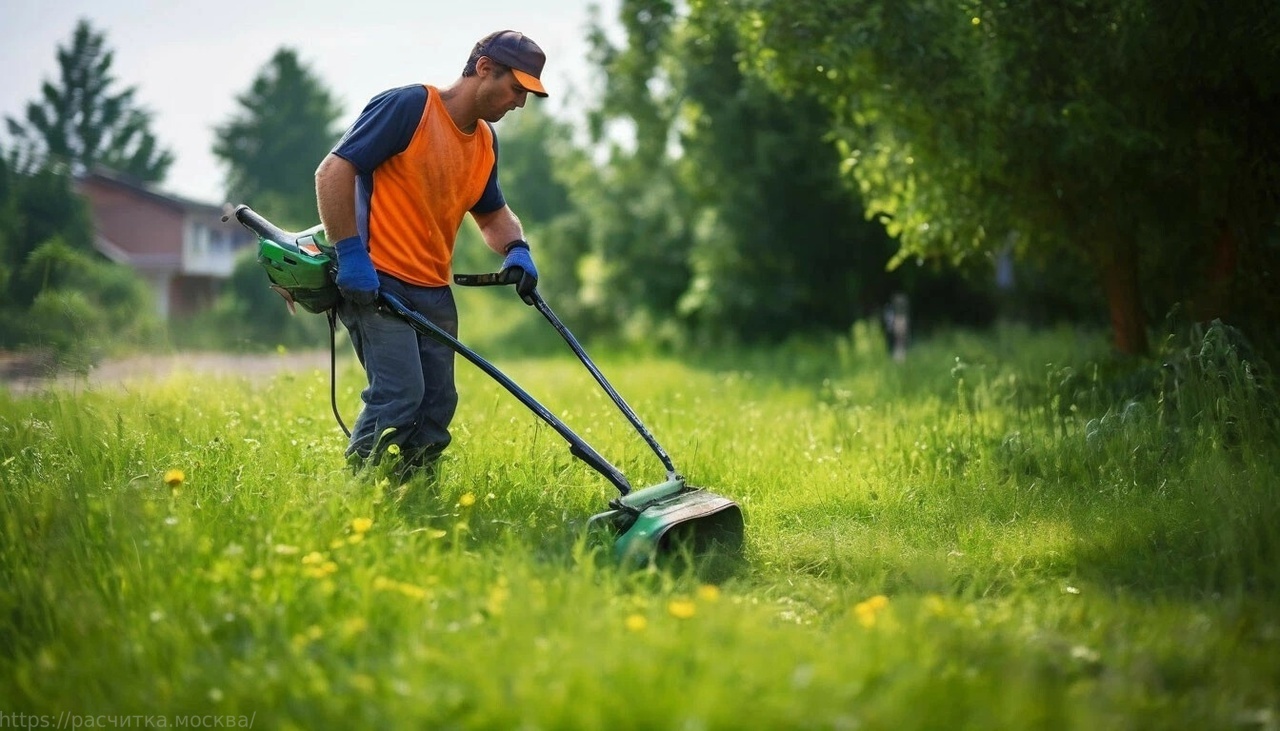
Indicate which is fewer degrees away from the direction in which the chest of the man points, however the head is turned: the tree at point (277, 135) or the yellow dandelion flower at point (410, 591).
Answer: the yellow dandelion flower

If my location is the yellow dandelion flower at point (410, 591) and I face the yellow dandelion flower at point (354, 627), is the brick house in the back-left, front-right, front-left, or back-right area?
back-right

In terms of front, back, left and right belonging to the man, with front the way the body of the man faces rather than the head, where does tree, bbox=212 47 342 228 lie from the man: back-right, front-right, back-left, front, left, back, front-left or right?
back-left

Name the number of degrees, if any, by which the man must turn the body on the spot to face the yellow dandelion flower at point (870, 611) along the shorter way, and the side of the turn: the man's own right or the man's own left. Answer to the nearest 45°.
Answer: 0° — they already face it

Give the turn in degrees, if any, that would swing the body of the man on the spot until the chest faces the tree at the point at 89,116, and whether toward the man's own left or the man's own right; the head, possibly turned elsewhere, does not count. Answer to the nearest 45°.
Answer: approximately 135° to the man's own left

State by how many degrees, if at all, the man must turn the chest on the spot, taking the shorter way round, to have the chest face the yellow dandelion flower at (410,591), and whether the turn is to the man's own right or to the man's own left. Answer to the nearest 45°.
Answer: approximately 45° to the man's own right

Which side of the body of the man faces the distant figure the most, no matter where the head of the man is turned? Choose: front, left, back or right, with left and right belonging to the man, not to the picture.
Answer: left

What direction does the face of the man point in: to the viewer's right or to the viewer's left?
to the viewer's right

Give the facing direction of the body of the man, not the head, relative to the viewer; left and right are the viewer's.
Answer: facing the viewer and to the right of the viewer
